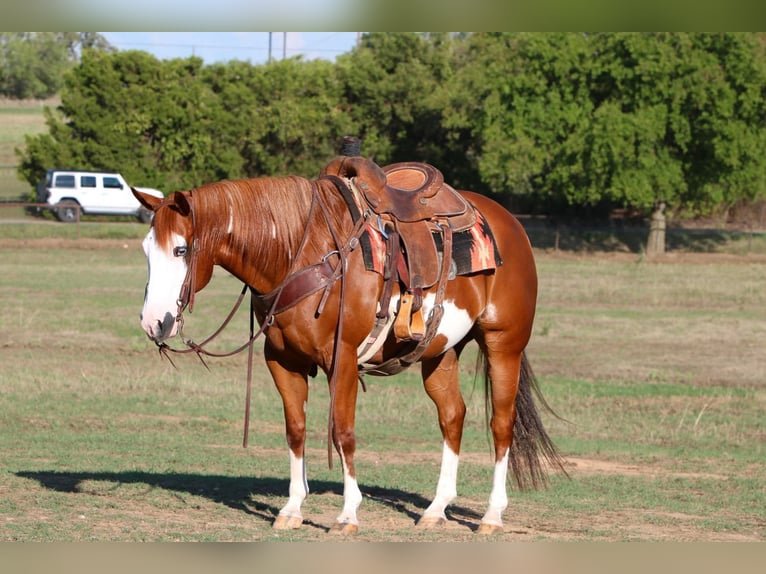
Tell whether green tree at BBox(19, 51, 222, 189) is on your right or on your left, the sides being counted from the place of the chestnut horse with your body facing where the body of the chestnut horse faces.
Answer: on your right

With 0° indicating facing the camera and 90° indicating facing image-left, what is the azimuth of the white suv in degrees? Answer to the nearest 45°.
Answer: approximately 270°

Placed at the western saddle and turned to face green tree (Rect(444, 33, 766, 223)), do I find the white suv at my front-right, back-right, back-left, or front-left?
front-left

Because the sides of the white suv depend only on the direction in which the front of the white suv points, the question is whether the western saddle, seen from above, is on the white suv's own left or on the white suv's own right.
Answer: on the white suv's own right

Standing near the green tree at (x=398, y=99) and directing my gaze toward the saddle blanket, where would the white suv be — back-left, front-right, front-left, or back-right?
front-right

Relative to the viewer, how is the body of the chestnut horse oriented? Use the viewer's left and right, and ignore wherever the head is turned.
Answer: facing the viewer and to the left of the viewer

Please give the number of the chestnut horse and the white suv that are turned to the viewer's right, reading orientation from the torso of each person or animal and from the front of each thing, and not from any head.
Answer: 1

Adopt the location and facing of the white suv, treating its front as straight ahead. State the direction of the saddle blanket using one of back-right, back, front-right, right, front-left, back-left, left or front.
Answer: right

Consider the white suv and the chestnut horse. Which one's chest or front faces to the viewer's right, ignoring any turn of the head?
the white suv

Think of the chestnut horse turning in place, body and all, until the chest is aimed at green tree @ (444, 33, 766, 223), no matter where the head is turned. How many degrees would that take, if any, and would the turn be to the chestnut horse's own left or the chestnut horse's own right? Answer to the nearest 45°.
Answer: approximately 135° to the chestnut horse's own right

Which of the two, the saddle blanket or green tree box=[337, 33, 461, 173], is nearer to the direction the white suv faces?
the green tree
